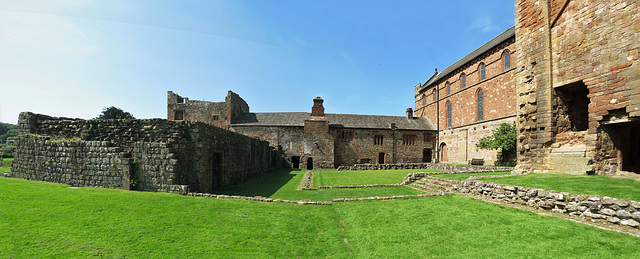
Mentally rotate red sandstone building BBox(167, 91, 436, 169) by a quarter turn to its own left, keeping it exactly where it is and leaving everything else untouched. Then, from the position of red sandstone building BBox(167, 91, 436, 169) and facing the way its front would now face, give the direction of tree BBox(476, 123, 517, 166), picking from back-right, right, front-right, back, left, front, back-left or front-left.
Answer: front-right

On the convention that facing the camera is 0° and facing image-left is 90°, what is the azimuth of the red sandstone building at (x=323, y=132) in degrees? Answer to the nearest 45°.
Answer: approximately 0°

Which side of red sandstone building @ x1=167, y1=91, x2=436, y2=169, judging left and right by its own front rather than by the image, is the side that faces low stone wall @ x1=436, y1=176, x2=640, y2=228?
front

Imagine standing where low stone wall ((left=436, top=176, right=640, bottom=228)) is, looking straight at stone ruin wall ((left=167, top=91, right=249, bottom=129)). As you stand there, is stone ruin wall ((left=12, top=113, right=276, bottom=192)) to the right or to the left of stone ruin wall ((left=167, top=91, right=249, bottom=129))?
left

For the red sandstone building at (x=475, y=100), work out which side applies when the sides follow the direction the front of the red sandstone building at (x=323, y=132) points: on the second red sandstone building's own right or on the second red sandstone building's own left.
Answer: on the second red sandstone building's own left

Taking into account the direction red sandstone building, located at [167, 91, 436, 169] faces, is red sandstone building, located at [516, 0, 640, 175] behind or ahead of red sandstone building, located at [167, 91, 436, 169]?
ahead
